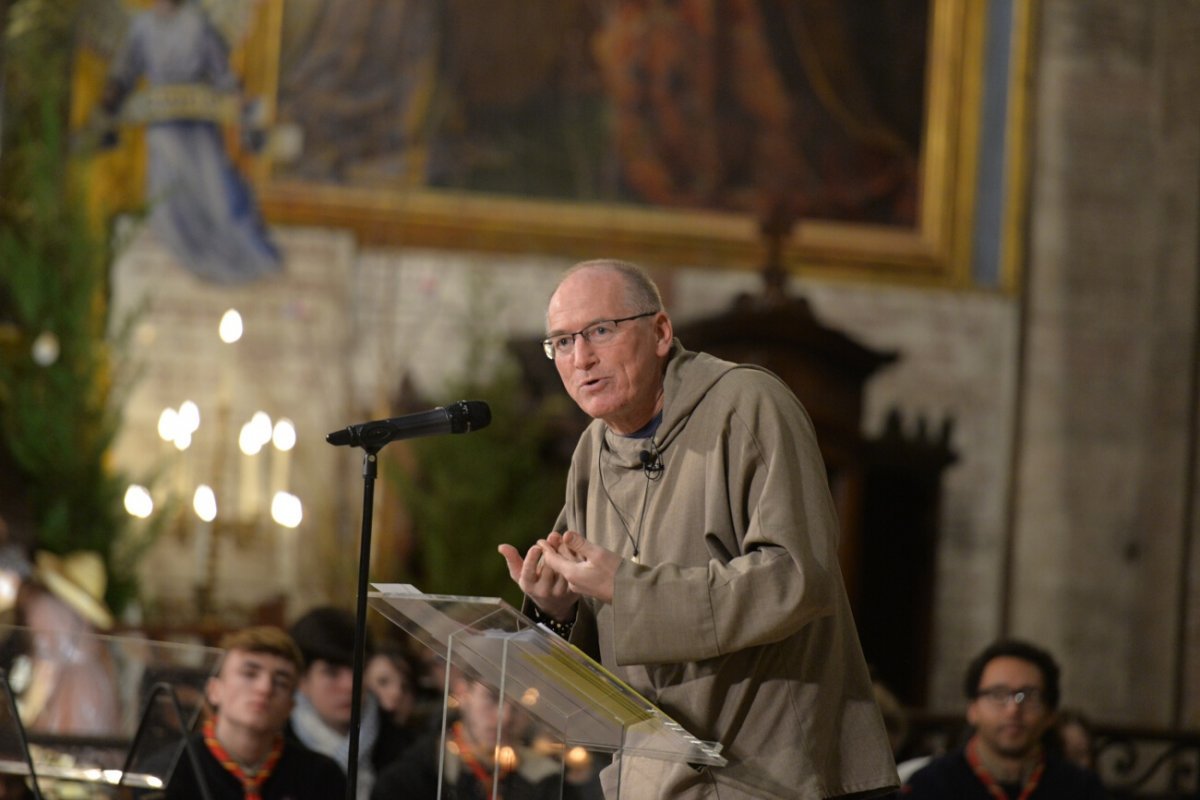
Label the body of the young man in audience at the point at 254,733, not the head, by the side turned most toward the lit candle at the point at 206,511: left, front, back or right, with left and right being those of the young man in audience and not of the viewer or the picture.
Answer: back

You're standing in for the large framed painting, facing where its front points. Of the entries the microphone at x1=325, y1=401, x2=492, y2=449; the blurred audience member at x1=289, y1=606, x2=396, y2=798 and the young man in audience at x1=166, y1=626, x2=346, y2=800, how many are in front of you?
3

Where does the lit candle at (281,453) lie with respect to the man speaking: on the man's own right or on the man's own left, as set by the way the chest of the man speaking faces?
on the man's own right

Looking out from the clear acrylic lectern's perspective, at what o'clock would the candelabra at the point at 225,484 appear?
The candelabra is roughly at 4 o'clock from the clear acrylic lectern.

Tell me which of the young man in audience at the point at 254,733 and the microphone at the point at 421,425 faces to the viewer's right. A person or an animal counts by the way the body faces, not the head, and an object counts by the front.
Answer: the microphone

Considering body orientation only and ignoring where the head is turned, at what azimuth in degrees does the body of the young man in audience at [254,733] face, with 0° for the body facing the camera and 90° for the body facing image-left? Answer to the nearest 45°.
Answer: approximately 0°

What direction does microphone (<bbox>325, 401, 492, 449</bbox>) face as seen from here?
to the viewer's right

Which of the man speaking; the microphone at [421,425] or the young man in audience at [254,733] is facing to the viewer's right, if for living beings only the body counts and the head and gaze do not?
the microphone

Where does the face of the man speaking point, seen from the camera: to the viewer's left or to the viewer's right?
to the viewer's left

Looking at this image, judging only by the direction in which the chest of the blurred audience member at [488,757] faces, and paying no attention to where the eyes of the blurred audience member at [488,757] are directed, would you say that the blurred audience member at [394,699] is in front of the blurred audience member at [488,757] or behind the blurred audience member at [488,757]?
behind
